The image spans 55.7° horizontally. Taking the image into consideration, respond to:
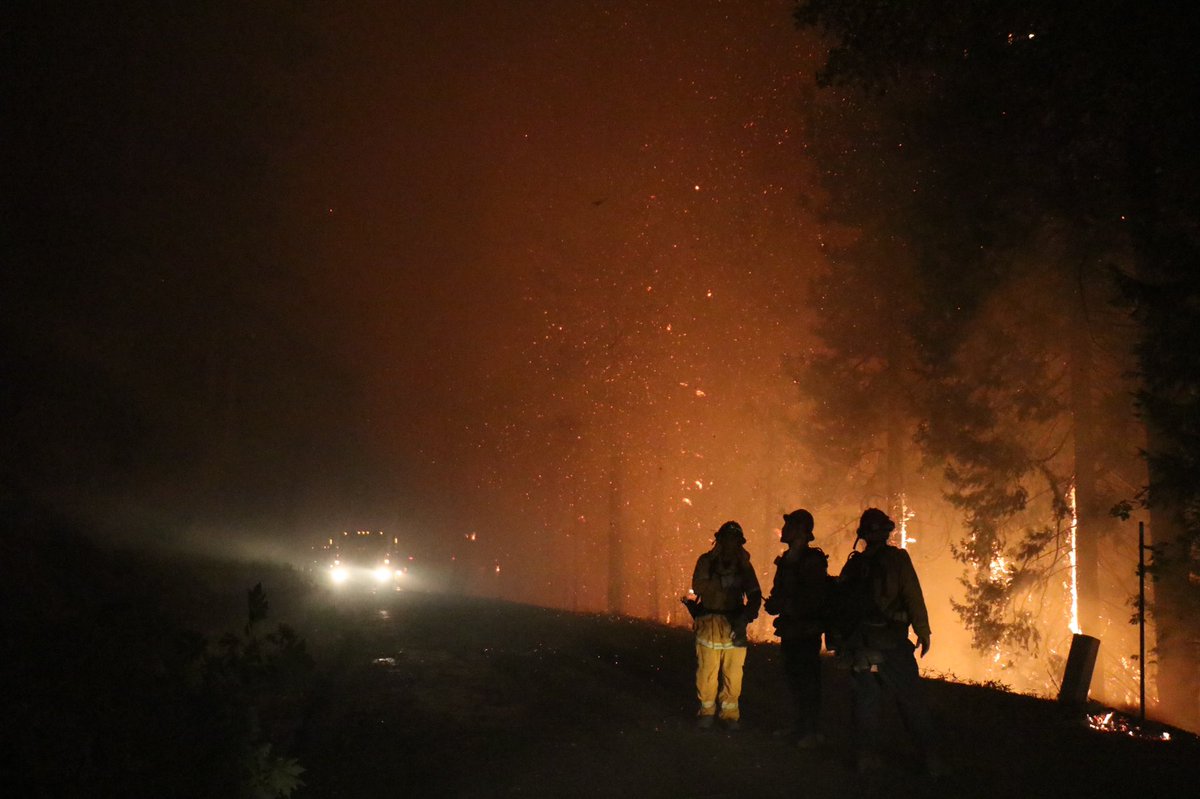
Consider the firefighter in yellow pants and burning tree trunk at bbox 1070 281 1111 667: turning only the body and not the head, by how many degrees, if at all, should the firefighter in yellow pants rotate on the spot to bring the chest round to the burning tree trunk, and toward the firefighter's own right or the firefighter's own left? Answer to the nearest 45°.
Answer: approximately 135° to the firefighter's own left

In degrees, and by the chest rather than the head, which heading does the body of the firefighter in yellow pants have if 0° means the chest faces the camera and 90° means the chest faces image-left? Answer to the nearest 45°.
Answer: approximately 0°

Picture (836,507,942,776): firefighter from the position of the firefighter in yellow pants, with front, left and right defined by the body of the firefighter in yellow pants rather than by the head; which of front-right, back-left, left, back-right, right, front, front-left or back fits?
front-left

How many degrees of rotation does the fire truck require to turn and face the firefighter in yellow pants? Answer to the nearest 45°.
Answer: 0° — it already faces them

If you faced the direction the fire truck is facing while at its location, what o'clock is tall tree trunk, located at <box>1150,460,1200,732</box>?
The tall tree trunk is roughly at 11 o'clock from the fire truck.

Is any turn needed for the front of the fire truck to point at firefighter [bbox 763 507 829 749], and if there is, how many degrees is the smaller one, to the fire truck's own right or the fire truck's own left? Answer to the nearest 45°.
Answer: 0° — it already faces them

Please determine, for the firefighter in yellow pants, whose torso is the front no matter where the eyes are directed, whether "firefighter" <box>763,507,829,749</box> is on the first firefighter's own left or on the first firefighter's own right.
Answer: on the first firefighter's own left

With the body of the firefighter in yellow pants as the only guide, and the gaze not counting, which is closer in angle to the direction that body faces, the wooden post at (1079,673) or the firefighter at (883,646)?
the firefighter

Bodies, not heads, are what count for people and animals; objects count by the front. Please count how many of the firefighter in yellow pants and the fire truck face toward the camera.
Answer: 2

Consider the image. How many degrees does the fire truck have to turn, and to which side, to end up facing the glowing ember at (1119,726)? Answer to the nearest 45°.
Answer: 0° — it already faces it
